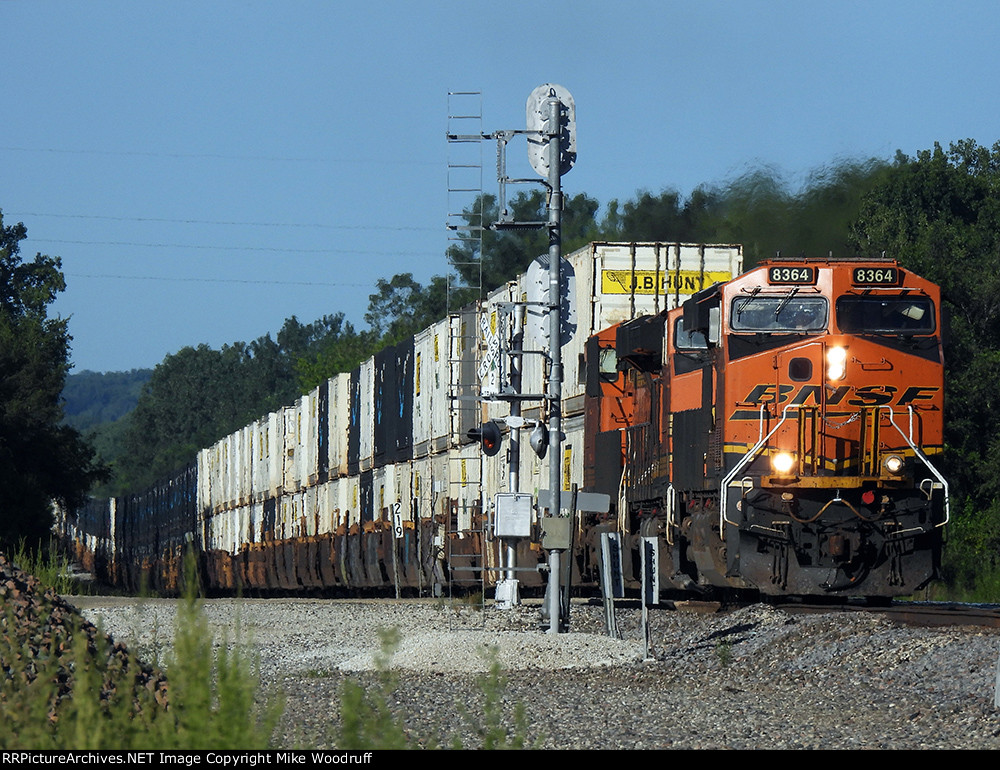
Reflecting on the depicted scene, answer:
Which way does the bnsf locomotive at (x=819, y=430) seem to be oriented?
toward the camera

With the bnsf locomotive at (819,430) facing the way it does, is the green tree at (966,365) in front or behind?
behind

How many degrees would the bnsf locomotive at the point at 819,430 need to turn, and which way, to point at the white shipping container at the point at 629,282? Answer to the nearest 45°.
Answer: approximately 180°

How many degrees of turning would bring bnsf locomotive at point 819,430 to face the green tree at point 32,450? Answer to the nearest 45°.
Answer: approximately 135° to its right

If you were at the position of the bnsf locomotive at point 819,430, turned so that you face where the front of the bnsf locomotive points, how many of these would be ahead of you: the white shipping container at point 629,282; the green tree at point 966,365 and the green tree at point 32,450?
0
